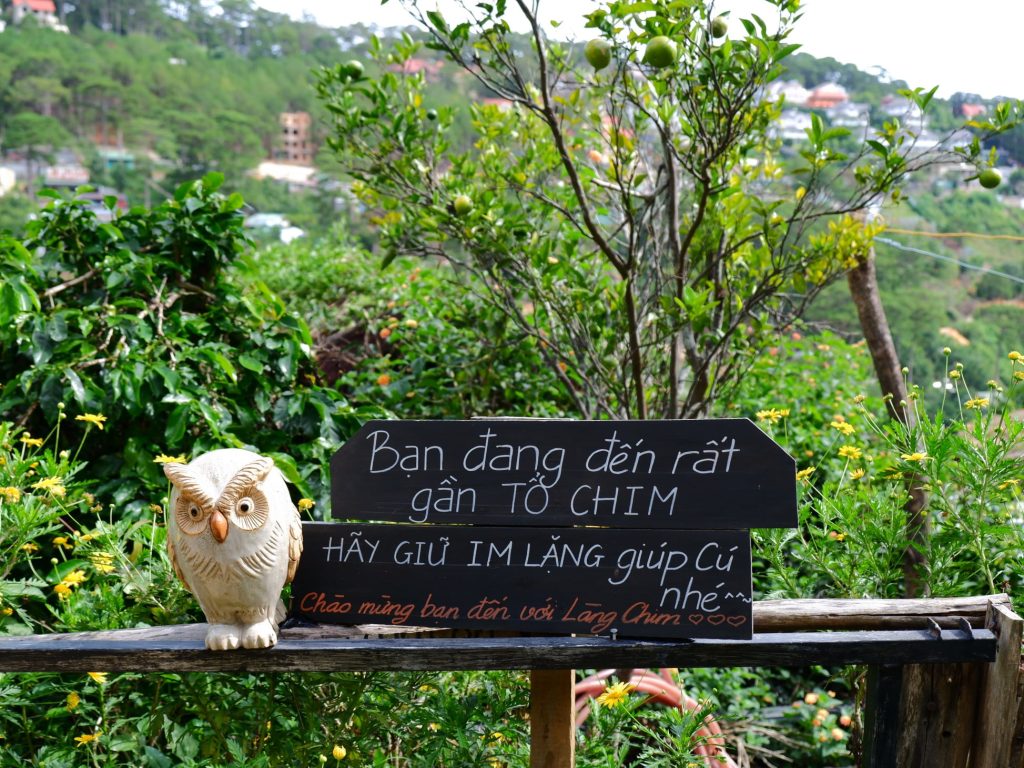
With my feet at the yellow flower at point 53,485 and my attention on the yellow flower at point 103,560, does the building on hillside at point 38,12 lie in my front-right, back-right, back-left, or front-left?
back-left

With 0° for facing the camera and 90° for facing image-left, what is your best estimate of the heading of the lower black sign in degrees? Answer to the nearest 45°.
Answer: approximately 0°

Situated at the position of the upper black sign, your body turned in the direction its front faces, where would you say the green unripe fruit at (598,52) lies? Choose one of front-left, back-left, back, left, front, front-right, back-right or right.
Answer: back

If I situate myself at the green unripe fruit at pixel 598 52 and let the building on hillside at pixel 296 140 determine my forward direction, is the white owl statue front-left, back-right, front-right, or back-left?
back-left
